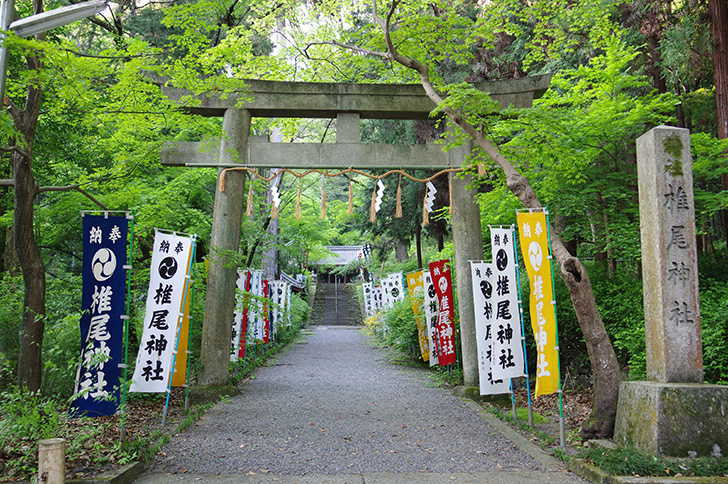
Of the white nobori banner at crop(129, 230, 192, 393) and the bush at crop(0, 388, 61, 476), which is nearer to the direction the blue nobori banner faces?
the bush

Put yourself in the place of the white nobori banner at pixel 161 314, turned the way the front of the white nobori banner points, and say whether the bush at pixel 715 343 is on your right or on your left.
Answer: on your left

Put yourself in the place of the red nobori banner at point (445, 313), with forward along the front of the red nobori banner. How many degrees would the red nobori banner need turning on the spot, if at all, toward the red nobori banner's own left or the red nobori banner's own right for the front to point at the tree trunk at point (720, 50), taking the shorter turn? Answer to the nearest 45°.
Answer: approximately 90° to the red nobori banner's own left

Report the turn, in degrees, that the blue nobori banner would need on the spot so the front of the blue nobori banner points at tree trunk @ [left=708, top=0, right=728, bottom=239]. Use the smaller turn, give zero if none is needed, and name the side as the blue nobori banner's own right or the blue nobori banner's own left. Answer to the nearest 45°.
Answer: approximately 90° to the blue nobori banner's own left

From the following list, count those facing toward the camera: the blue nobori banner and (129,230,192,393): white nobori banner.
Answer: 2

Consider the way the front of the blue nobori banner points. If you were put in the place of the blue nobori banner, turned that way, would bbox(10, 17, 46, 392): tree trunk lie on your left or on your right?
on your right

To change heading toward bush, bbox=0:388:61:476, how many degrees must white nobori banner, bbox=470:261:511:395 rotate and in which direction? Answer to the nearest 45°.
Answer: approximately 45° to its right
